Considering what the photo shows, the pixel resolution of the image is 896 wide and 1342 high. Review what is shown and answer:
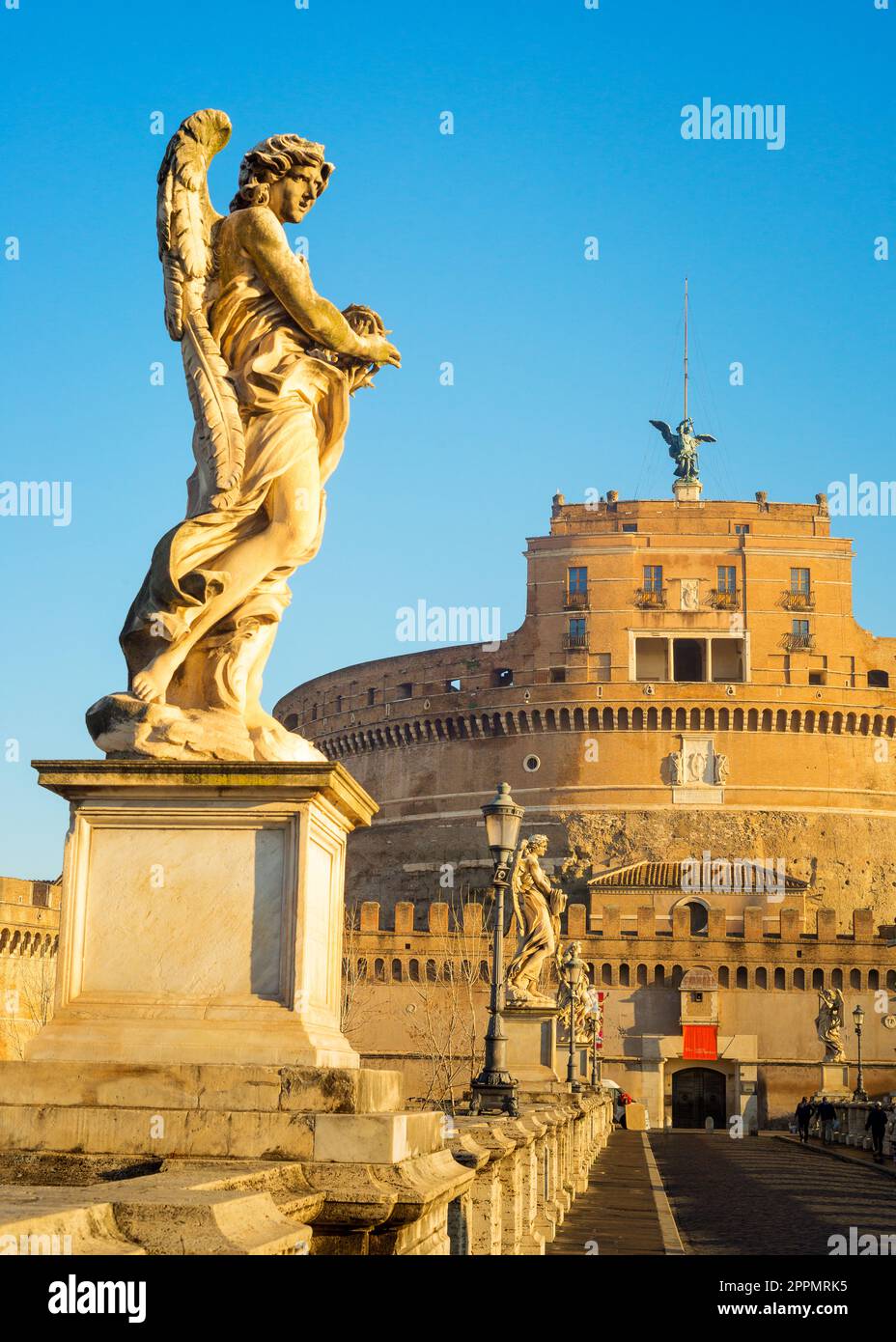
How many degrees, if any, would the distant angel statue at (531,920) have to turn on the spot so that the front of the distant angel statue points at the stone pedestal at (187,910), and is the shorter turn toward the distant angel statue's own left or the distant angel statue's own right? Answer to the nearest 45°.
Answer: approximately 90° to the distant angel statue's own right

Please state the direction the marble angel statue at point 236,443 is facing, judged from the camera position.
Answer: facing to the right of the viewer

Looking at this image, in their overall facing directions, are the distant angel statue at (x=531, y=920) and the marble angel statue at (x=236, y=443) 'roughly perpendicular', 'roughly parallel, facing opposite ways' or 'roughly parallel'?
roughly parallel

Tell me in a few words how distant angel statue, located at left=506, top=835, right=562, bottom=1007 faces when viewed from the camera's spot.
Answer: facing to the right of the viewer

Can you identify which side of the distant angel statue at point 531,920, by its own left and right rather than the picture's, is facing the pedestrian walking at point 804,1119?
left

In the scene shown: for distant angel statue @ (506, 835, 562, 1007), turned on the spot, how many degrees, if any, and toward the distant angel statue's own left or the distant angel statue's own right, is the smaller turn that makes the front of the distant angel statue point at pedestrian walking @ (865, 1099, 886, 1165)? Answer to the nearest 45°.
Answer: approximately 45° to the distant angel statue's own left

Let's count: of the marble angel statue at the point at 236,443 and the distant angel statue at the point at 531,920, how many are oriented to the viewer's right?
2

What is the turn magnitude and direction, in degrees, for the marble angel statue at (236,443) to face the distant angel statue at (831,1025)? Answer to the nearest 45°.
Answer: approximately 90° to its left

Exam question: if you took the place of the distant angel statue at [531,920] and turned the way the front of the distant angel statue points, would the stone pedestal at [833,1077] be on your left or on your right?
on your left
